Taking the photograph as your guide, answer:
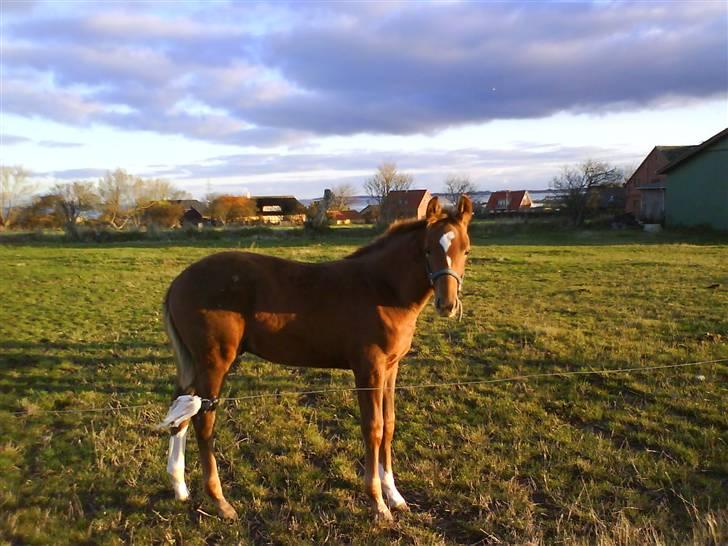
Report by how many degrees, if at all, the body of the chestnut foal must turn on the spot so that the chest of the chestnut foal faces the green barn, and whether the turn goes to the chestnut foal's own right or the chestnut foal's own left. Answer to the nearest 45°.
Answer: approximately 45° to the chestnut foal's own left

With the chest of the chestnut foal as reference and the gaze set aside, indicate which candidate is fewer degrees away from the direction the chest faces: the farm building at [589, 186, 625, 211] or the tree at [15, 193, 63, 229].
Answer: the farm building

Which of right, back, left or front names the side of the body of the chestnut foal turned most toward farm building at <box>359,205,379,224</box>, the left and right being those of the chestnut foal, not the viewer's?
left

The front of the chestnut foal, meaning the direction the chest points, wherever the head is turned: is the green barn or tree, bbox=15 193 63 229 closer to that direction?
the green barn

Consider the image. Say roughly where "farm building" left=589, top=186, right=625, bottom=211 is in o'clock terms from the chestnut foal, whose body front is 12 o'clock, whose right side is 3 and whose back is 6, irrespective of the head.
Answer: The farm building is roughly at 10 o'clock from the chestnut foal.

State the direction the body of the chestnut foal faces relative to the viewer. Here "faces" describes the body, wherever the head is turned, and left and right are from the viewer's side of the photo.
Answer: facing to the right of the viewer

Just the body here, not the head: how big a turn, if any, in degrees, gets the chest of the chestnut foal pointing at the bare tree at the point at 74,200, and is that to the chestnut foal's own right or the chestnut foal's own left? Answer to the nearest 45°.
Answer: approximately 135° to the chestnut foal's own left

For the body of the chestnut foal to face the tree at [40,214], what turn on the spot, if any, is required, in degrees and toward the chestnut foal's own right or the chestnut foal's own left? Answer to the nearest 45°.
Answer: approximately 135° to the chestnut foal's own left

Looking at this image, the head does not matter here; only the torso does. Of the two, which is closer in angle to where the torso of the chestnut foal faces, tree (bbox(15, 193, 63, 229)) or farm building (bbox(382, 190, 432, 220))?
the farm building

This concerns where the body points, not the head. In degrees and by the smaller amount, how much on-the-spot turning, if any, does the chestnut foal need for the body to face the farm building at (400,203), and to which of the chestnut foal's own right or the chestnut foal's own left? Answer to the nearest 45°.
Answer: approximately 90° to the chestnut foal's own left
